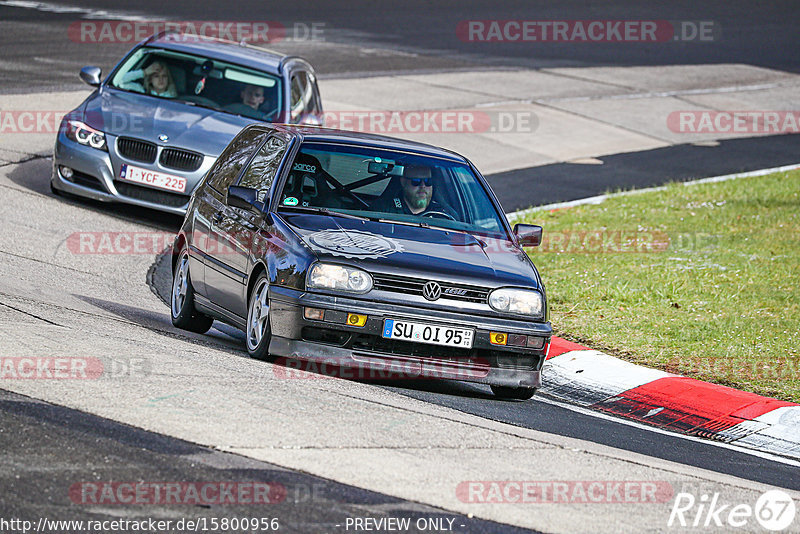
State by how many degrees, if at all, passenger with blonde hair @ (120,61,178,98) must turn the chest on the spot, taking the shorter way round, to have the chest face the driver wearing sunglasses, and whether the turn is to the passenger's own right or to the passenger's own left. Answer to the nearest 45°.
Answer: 0° — they already face them

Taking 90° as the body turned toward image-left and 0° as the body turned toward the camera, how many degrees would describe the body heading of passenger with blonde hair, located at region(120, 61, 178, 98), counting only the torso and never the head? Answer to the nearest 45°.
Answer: approximately 0°

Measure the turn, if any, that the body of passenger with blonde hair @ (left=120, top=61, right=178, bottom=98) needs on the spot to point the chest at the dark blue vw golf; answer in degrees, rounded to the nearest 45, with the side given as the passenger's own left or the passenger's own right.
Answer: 0° — they already face it

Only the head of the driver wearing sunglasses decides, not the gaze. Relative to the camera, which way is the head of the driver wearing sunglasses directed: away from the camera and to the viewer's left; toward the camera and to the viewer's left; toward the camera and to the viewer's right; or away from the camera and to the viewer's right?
toward the camera and to the viewer's right
